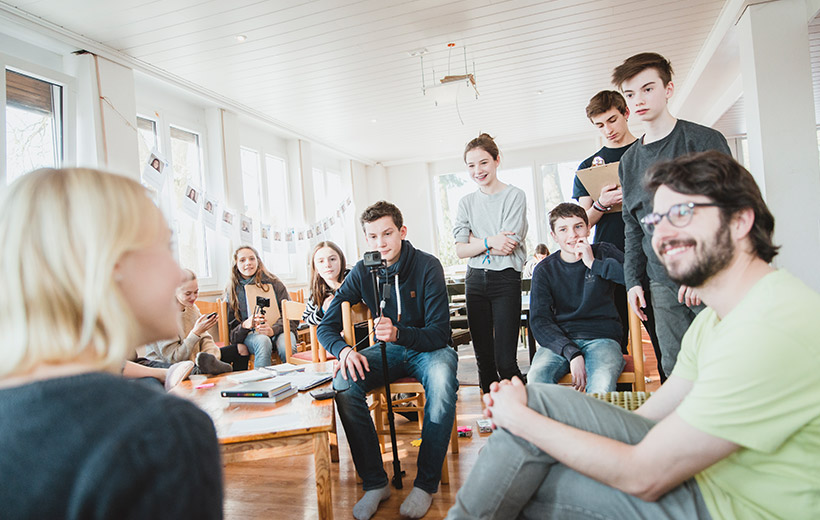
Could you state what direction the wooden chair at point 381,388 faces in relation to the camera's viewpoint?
facing the viewer and to the right of the viewer

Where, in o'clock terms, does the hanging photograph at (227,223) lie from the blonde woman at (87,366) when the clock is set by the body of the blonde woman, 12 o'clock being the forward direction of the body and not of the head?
The hanging photograph is roughly at 11 o'clock from the blonde woman.

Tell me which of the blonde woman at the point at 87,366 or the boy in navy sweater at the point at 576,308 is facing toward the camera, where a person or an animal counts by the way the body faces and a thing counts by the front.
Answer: the boy in navy sweater

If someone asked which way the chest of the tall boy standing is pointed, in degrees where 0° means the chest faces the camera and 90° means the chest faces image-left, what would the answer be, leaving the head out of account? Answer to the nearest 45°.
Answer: approximately 45°

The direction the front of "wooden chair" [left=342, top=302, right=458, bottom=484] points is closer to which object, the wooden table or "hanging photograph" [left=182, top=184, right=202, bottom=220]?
the wooden table

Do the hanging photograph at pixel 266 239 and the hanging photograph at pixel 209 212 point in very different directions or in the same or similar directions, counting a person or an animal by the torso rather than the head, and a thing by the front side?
same or similar directions

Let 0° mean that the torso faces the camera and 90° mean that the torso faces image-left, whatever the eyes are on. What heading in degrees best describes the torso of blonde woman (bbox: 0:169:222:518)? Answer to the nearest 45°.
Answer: approximately 225°

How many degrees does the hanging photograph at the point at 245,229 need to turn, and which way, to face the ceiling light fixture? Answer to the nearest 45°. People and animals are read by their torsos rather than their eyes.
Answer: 0° — it already faces it

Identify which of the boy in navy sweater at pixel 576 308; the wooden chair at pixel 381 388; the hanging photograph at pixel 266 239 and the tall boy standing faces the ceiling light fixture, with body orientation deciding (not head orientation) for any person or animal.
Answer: the hanging photograph

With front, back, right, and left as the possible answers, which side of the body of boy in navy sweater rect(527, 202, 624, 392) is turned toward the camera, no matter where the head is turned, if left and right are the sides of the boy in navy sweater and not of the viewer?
front

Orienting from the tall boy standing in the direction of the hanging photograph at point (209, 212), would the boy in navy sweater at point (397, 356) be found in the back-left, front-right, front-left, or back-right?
front-left

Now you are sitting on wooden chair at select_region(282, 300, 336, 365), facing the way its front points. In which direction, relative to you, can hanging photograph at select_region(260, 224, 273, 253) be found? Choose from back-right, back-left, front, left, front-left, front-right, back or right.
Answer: back-left

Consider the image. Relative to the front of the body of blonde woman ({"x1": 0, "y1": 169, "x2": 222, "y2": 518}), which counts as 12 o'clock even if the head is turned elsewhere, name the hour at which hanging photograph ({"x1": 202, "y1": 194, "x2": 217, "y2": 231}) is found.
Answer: The hanging photograph is roughly at 11 o'clock from the blonde woman.

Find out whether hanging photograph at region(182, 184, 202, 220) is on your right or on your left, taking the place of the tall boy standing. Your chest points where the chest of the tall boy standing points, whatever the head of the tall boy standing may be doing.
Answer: on your right

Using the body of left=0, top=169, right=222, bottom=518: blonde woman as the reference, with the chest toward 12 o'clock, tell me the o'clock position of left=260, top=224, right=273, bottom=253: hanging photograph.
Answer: The hanging photograph is roughly at 11 o'clock from the blonde woman.

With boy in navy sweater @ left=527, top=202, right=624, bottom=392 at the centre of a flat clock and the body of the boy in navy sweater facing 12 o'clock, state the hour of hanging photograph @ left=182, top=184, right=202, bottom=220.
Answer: The hanging photograph is roughly at 4 o'clock from the boy in navy sweater.

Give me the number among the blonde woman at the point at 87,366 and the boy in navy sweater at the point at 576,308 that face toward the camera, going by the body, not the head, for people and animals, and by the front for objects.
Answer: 1

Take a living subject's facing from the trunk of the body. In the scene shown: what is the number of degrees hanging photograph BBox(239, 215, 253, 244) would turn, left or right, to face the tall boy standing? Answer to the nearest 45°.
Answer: approximately 45° to its right

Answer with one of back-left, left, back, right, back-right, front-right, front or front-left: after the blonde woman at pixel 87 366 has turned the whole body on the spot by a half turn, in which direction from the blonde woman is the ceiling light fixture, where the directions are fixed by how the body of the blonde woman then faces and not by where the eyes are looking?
back

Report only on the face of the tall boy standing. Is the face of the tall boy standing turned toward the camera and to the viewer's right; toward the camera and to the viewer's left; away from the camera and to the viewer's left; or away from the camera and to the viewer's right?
toward the camera and to the viewer's left

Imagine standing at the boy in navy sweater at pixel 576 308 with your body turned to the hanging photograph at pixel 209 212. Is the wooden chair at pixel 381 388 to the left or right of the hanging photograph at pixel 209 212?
left
